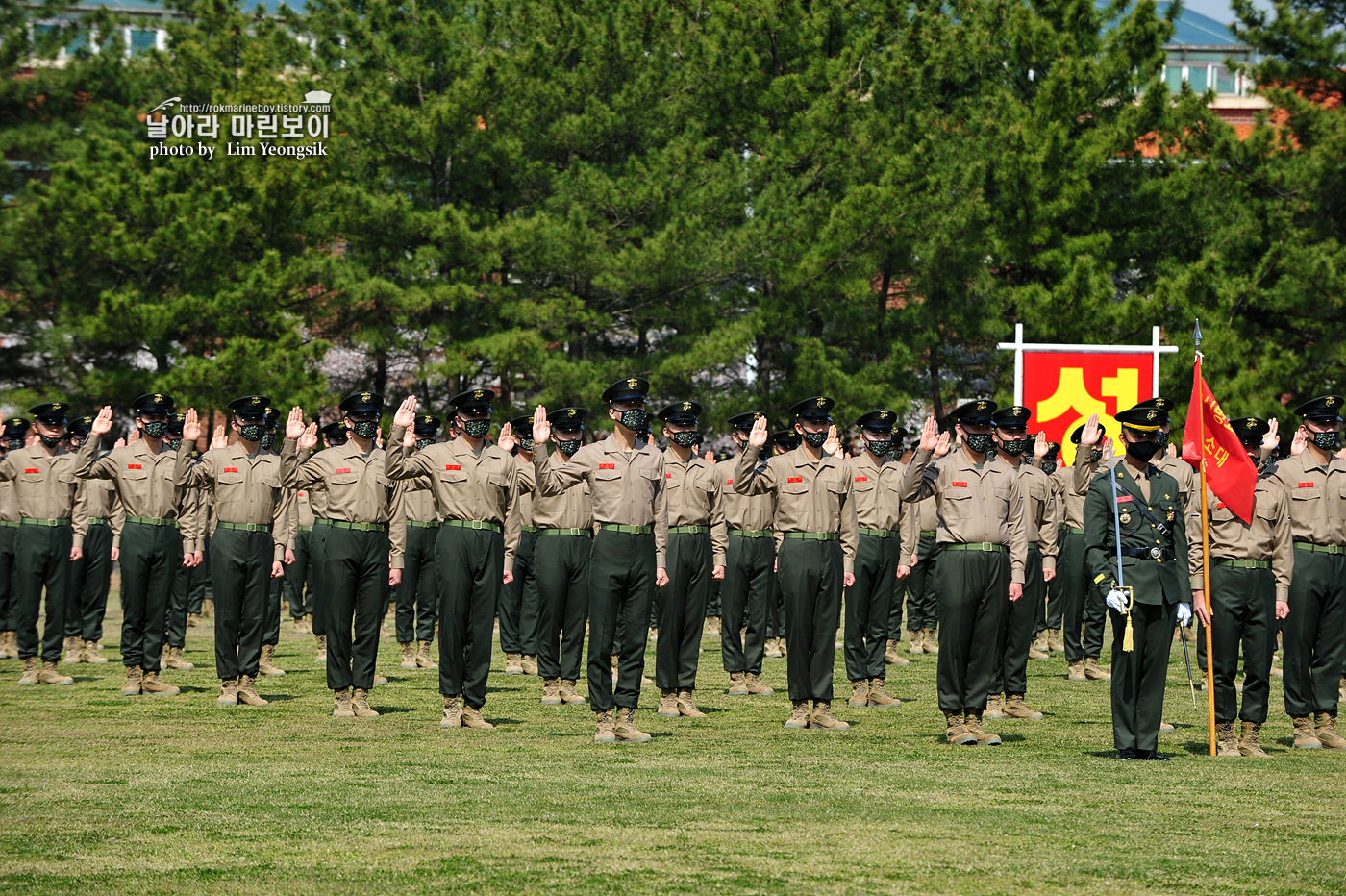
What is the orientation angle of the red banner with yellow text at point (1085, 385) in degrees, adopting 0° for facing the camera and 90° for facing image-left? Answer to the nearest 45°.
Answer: approximately 0°
